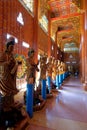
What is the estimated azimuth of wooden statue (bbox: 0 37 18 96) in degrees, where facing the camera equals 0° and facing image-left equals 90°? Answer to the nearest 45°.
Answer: approximately 315°
